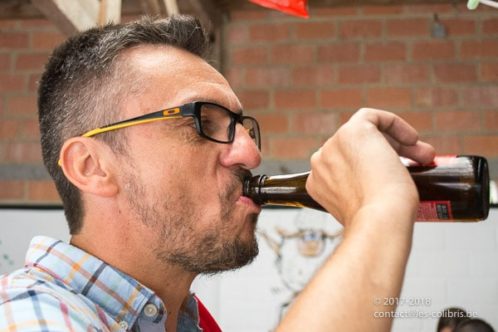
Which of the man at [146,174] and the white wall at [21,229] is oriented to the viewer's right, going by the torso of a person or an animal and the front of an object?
the man

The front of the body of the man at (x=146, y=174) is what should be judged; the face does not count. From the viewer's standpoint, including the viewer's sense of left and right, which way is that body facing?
facing to the right of the viewer

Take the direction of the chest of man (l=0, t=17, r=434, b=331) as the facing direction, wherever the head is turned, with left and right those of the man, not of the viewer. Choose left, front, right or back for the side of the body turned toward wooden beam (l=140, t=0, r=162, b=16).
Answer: left

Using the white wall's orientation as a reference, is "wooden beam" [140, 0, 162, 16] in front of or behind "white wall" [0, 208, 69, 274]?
in front

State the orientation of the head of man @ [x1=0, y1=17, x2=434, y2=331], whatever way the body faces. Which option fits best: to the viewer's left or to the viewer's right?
to the viewer's right

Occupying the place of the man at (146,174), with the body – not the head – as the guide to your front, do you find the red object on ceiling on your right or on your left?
on your left
